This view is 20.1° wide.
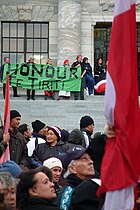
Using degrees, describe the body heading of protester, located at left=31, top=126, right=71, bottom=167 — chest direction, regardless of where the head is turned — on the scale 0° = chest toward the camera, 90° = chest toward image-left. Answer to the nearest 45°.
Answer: approximately 45°

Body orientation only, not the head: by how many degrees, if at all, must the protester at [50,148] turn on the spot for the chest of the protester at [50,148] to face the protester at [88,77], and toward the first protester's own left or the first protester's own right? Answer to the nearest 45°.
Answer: approximately 135° to the first protester's own right

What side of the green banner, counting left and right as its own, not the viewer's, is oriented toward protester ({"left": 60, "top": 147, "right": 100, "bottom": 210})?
front

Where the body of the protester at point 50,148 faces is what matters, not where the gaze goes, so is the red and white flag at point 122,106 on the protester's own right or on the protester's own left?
on the protester's own left

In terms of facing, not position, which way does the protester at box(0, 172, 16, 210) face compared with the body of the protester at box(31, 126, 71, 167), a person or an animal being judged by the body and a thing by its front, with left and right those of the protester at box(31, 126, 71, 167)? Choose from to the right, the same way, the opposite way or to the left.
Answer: to the left

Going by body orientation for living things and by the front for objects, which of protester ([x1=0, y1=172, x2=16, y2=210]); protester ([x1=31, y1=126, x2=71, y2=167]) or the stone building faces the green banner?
the stone building

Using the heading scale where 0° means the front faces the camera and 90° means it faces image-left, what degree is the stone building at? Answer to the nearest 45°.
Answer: approximately 0°

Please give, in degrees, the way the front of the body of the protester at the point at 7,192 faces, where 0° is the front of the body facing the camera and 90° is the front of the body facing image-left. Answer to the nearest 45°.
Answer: approximately 315°
